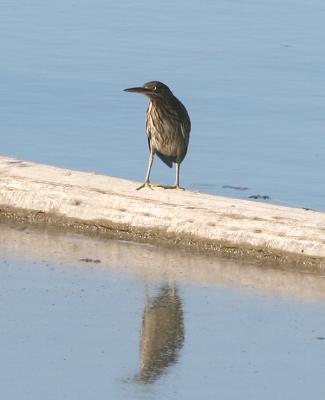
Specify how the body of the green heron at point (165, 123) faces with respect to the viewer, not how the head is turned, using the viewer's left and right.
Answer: facing the viewer and to the left of the viewer

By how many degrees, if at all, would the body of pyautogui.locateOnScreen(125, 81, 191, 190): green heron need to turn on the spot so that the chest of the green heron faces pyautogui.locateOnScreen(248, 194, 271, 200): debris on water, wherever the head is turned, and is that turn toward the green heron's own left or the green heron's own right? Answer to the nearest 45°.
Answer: approximately 180°
